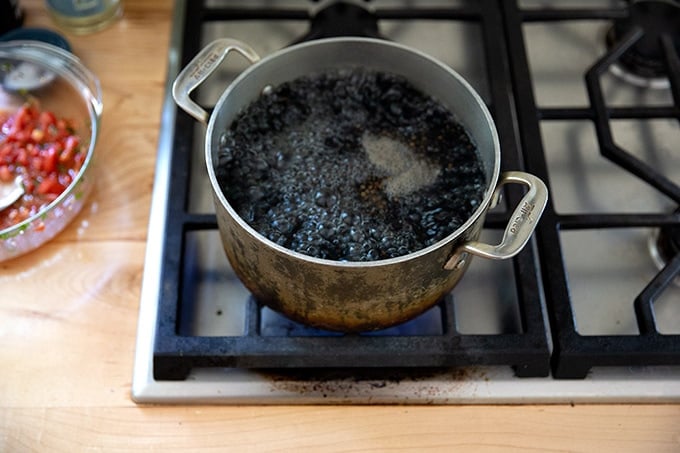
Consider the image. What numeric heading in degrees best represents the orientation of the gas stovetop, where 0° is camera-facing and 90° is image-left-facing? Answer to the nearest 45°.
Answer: approximately 0°
